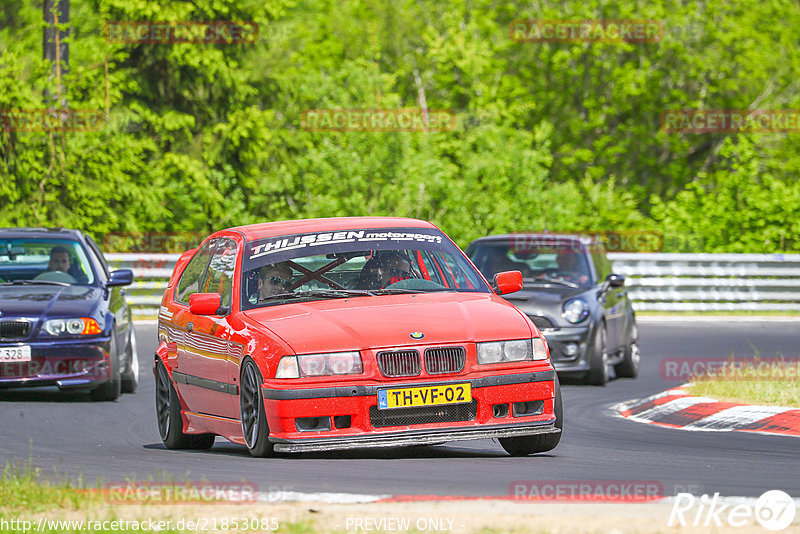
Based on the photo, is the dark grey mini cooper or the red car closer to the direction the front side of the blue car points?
the red car

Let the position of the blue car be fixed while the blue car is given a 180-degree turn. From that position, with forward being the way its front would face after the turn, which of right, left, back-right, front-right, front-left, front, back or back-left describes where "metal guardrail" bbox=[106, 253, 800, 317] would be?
front-right

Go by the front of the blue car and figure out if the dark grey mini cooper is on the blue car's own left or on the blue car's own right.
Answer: on the blue car's own left

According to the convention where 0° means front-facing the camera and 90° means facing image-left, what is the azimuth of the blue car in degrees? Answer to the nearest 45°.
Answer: approximately 0°
